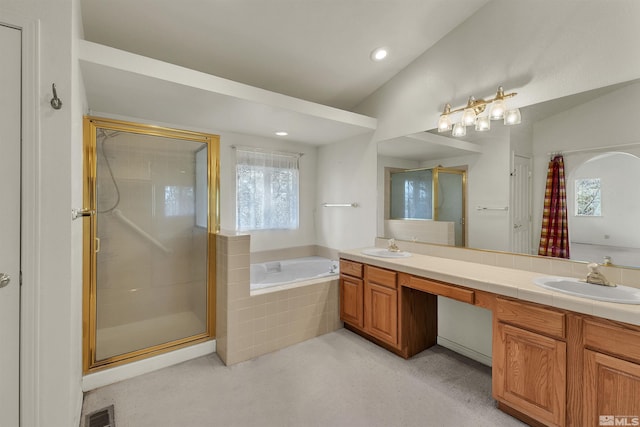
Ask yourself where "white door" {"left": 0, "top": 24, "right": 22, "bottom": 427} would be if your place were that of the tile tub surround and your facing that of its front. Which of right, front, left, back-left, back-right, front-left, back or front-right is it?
right

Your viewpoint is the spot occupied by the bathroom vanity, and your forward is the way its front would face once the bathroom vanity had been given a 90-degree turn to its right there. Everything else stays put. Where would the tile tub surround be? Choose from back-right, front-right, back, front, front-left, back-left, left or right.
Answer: front-left

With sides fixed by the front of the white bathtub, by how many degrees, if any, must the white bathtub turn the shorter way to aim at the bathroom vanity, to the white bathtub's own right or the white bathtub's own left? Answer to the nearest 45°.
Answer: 0° — it already faces it

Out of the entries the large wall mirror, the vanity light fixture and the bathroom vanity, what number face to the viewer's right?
0

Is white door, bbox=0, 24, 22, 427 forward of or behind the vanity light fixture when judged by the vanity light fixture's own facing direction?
forward

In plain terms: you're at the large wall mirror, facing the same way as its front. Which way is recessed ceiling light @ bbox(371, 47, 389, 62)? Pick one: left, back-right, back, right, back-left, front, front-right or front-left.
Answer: front-right

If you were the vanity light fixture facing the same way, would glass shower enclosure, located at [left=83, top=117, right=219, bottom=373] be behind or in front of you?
in front

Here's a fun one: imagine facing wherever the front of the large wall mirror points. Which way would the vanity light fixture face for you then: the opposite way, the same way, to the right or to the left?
the same way

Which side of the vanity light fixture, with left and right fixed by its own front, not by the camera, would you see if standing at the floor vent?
front

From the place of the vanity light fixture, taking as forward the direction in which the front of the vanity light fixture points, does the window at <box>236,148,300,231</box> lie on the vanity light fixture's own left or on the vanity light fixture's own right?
on the vanity light fixture's own right

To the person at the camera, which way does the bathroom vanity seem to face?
facing the viewer and to the left of the viewer

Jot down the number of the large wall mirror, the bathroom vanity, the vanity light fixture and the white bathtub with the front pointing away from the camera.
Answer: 0

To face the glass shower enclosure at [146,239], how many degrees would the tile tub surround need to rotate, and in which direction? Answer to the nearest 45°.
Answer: approximately 135° to its right

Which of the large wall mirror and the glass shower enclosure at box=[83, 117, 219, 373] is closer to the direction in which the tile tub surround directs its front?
the large wall mirror

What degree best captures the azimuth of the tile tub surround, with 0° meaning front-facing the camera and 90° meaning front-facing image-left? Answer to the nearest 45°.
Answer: approximately 315°

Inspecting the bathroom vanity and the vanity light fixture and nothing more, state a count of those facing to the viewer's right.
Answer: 0
